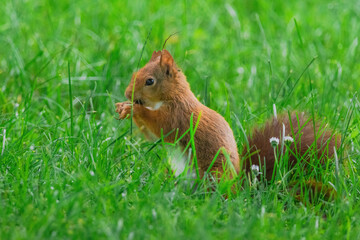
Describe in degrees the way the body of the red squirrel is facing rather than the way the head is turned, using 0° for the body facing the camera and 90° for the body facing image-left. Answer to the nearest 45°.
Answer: approximately 90°
